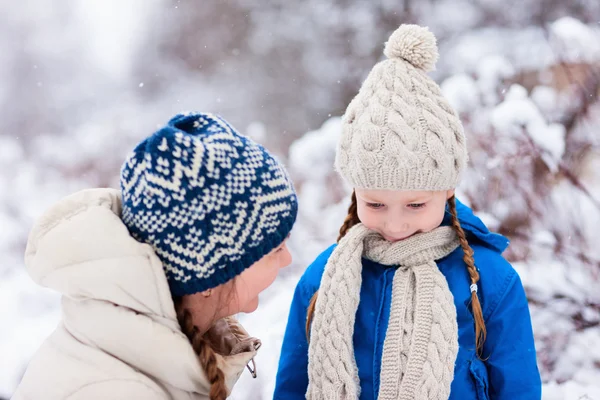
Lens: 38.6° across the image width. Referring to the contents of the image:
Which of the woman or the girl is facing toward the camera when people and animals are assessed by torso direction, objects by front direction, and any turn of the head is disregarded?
the girl

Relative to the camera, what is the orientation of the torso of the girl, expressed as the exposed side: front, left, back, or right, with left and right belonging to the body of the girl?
front

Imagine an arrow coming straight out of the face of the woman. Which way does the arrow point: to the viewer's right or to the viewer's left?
to the viewer's right

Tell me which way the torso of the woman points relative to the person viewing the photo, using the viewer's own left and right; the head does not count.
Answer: facing to the right of the viewer

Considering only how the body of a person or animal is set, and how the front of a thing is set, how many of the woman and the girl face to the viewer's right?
1
